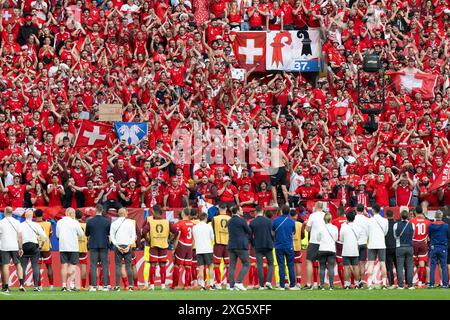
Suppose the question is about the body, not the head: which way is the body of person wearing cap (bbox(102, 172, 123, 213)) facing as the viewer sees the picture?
toward the camera

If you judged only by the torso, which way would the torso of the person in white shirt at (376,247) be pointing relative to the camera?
away from the camera

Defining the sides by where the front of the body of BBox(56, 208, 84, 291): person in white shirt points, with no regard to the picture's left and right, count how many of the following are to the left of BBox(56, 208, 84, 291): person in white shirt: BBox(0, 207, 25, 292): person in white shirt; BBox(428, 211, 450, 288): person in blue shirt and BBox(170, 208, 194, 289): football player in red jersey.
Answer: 1

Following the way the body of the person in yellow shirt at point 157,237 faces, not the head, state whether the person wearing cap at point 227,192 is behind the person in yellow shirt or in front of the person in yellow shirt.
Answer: in front

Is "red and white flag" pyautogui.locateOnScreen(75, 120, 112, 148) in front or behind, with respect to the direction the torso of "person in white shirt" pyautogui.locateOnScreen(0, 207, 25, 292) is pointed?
in front

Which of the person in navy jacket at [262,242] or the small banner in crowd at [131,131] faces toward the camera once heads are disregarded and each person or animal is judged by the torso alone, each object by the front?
the small banner in crowd

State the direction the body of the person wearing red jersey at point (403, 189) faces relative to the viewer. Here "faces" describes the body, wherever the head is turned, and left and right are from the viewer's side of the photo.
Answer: facing the viewer

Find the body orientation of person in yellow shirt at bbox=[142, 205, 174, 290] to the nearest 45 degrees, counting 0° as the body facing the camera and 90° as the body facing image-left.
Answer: approximately 180°

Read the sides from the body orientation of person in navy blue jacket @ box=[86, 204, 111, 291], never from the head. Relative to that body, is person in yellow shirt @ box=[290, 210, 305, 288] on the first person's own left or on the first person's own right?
on the first person's own right

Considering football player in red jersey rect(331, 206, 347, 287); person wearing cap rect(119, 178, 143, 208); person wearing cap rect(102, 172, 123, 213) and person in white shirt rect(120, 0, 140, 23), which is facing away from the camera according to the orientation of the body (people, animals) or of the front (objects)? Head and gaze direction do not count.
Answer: the football player in red jersey

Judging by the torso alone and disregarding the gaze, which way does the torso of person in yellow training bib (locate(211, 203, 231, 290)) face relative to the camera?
away from the camera

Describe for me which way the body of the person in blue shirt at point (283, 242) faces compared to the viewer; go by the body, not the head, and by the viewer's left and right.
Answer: facing away from the viewer

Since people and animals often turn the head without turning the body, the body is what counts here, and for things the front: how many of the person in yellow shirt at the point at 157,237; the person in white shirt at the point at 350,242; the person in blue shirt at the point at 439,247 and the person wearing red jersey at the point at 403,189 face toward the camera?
1
